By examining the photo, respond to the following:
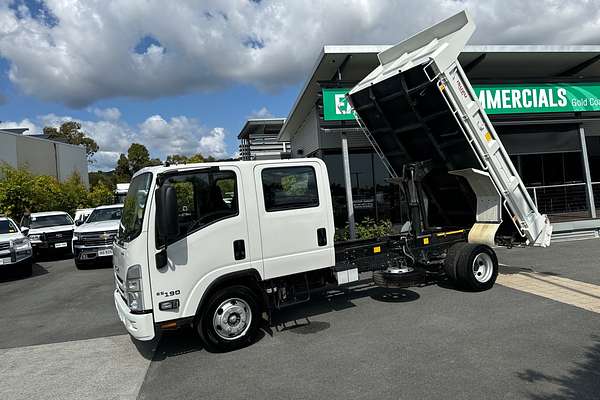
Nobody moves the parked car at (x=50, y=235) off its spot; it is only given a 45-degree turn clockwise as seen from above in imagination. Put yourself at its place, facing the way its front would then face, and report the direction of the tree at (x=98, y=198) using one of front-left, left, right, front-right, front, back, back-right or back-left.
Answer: back-right

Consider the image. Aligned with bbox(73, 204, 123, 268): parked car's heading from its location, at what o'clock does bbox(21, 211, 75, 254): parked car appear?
bbox(21, 211, 75, 254): parked car is roughly at 4 o'clock from bbox(73, 204, 123, 268): parked car.

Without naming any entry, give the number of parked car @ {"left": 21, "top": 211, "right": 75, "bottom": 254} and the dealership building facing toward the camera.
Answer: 2

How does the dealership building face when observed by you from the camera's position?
facing the viewer

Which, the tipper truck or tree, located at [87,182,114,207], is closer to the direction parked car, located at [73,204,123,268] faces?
the tipper truck

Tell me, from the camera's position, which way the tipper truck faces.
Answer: facing the viewer and to the left of the viewer

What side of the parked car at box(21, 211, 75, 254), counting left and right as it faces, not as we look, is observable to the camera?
front

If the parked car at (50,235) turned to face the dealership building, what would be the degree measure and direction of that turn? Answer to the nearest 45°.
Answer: approximately 45° to its left

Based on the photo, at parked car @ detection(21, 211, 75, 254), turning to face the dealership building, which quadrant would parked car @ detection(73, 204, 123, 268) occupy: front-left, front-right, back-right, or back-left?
front-right

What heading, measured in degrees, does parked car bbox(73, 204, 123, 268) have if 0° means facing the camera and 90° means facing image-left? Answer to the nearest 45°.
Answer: approximately 45°

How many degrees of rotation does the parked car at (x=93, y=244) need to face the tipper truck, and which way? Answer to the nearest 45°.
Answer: approximately 45° to its left

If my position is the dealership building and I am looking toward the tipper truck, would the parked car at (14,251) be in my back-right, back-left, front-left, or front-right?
front-right

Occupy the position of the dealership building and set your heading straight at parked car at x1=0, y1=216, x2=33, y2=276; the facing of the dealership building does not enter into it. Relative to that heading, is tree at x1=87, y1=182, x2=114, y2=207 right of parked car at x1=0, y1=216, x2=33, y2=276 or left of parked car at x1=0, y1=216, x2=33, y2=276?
right

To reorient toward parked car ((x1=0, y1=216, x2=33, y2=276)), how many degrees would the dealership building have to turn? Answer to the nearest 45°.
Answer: approximately 45° to its right

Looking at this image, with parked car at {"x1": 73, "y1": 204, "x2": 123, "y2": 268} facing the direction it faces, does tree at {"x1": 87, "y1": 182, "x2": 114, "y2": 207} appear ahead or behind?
behind
